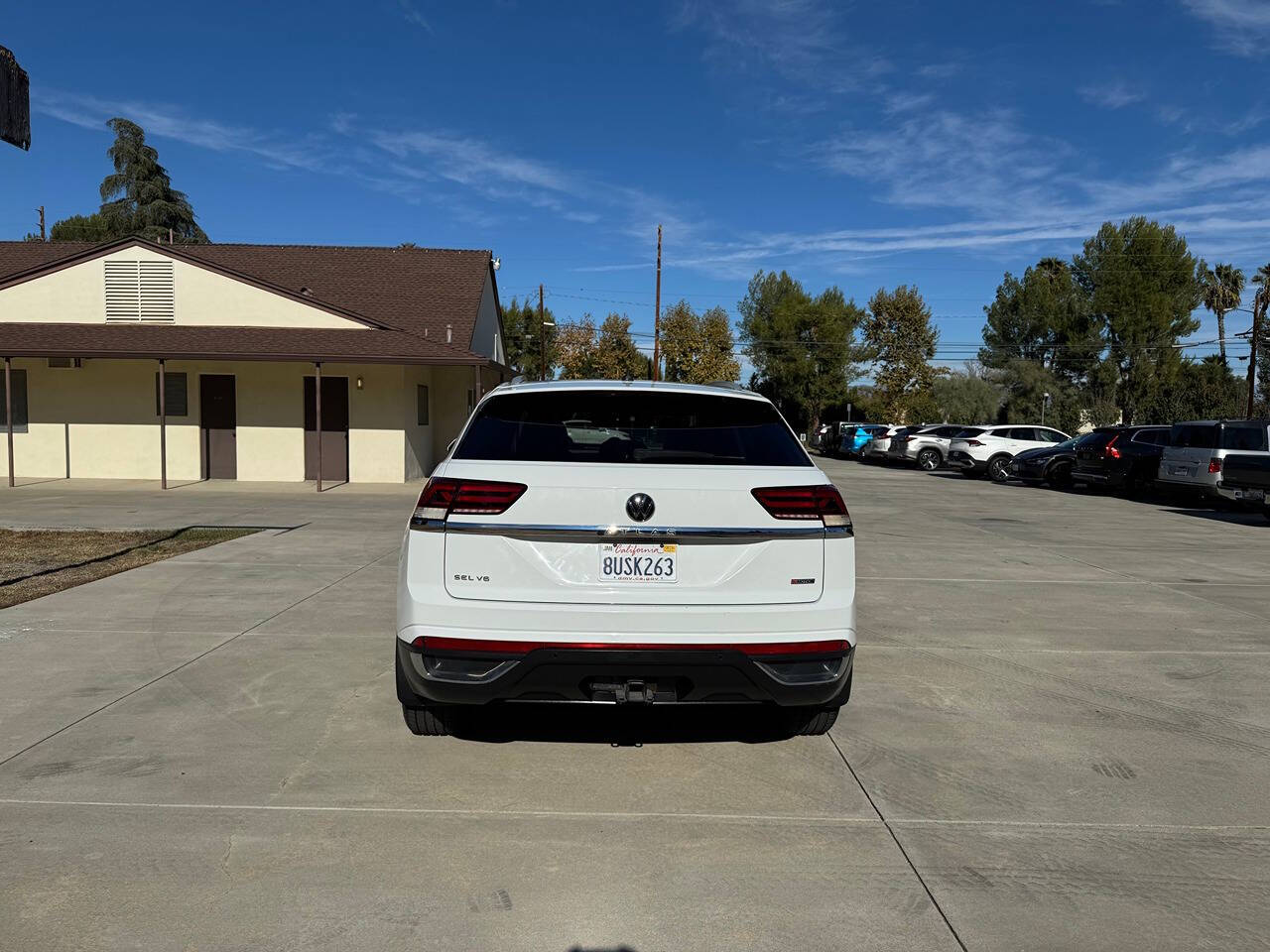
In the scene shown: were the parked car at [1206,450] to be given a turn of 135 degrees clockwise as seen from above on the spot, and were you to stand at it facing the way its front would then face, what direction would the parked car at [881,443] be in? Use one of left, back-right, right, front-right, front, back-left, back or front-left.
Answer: back-right

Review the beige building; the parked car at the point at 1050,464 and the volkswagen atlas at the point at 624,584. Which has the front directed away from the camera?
the volkswagen atlas

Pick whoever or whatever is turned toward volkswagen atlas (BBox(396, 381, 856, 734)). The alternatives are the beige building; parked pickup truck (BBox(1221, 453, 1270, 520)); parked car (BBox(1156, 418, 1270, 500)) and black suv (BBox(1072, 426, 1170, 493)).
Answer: the beige building

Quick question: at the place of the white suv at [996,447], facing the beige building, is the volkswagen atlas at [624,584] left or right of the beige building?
left

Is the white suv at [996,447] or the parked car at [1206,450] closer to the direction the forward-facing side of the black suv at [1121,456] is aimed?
the white suv

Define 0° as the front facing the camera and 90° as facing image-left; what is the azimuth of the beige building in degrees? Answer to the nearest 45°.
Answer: approximately 0°

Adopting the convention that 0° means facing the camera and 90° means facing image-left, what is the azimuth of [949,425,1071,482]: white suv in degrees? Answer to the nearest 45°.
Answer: approximately 225°

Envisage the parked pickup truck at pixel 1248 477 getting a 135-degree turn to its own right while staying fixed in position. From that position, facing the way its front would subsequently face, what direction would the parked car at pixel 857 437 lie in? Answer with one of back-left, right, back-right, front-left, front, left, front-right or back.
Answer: back-right

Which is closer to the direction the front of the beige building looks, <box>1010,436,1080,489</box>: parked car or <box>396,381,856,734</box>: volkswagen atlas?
the volkswagen atlas

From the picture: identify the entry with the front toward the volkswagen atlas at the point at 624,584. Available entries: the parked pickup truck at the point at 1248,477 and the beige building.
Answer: the beige building

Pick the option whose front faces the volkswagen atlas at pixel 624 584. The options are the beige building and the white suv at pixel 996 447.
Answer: the beige building
